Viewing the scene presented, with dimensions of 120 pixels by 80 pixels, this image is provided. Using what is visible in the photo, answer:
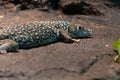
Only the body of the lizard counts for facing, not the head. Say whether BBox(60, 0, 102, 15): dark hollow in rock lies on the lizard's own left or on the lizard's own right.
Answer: on the lizard's own left

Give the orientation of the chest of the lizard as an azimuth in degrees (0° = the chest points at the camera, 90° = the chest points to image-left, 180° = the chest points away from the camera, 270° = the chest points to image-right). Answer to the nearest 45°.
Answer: approximately 270°
